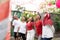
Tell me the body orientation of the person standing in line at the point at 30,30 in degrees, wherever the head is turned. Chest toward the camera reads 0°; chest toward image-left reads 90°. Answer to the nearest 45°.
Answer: approximately 45°
